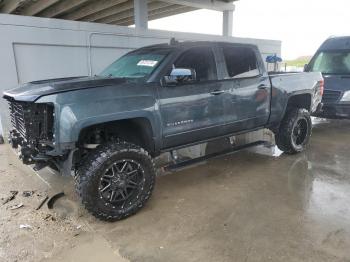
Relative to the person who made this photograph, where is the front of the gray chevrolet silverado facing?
facing the viewer and to the left of the viewer
